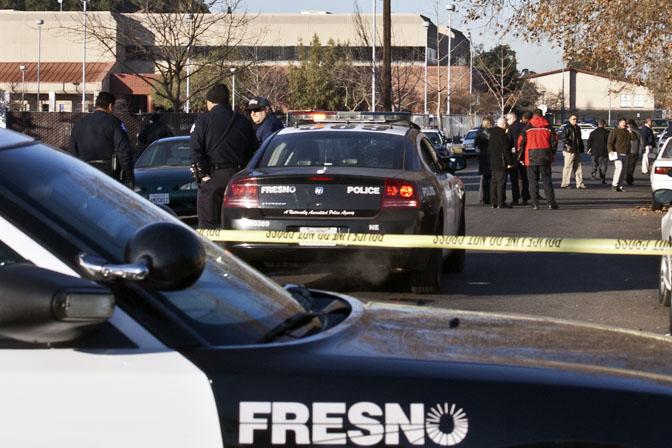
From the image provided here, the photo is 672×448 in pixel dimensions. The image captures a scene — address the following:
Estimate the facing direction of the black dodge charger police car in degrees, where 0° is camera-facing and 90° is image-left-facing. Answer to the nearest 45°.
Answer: approximately 180°

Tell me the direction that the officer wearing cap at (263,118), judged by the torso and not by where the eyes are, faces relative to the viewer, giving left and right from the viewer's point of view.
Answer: facing the viewer and to the left of the viewer

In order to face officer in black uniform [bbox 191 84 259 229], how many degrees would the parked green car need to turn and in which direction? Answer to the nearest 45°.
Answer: approximately 45° to its left

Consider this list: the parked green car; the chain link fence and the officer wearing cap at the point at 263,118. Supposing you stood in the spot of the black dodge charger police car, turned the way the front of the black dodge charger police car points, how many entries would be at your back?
0

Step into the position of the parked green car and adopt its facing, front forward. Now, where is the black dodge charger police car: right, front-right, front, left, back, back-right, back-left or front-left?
front-left

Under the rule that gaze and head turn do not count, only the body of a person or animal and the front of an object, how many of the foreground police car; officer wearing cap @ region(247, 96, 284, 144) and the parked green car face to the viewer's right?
1

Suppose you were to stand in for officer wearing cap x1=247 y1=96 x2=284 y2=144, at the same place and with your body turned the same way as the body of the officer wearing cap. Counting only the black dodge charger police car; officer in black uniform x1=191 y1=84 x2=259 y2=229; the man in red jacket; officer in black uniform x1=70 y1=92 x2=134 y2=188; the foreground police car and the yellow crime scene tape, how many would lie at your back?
1

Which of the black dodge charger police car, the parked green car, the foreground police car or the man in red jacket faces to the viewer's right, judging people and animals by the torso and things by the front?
the foreground police car

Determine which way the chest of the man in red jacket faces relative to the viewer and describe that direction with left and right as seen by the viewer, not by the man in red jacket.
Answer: facing away from the viewer

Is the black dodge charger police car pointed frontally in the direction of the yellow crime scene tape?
no

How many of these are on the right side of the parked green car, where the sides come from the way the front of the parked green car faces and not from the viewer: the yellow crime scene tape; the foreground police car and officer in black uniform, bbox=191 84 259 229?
0

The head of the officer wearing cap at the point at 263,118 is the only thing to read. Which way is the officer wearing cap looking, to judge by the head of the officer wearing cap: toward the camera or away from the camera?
toward the camera

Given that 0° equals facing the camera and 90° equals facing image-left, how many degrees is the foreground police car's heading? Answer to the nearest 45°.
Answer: approximately 270°

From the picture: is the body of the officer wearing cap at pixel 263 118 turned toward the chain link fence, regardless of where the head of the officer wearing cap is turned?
no
